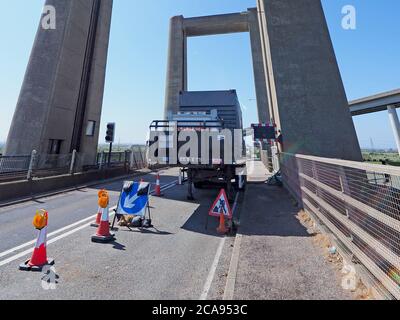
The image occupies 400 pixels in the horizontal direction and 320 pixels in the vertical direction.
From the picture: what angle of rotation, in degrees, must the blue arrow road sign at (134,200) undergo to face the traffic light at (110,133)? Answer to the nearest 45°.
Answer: approximately 180°

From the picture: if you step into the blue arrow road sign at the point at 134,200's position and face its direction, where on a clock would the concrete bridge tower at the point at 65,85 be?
The concrete bridge tower is roughly at 5 o'clock from the blue arrow road sign.

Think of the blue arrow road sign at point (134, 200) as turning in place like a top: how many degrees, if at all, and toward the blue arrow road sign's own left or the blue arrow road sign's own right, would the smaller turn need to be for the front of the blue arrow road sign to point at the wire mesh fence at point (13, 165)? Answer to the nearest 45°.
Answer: approximately 135° to the blue arrow road sign's own right

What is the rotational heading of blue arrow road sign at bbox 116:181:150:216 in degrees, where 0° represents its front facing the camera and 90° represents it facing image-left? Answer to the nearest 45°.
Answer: approximately 0°

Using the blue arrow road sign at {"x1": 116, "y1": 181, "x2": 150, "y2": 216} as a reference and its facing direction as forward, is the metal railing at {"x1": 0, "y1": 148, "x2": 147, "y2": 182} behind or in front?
behind
